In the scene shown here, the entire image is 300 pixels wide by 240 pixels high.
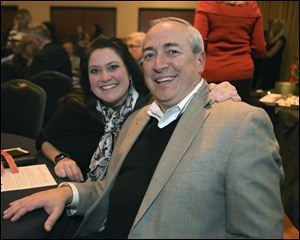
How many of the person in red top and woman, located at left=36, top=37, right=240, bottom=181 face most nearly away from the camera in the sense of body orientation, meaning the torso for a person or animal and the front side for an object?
1

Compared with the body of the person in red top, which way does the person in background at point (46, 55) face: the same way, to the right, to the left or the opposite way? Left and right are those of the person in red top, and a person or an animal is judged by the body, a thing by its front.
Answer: to the left

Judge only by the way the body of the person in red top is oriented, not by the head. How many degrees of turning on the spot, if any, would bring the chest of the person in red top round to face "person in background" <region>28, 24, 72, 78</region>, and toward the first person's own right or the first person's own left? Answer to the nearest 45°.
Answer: approximately 45° to the first person's own left

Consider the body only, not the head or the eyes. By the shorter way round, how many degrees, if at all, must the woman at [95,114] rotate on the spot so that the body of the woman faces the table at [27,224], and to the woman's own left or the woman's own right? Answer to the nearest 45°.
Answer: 0° — they already face it

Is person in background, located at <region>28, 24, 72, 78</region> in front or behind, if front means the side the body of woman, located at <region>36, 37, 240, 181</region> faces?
behind

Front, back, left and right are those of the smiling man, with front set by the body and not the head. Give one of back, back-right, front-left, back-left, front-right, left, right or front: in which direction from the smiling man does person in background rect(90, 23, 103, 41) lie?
back-right

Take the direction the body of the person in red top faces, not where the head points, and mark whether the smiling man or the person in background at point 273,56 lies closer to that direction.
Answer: the person in background

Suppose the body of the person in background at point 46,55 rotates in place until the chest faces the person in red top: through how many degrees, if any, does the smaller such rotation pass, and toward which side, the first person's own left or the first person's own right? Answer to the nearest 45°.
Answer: approximately 180°

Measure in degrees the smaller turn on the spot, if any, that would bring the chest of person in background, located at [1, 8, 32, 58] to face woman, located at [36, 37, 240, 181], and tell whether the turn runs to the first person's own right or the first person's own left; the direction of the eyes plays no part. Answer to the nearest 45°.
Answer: approximately 45° to the first person's own left

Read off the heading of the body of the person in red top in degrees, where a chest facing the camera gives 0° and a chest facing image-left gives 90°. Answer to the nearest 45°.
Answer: approximately 180°
